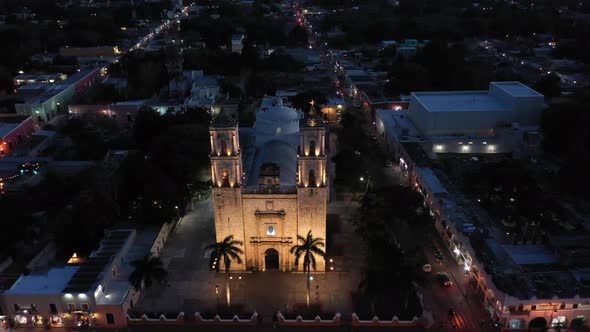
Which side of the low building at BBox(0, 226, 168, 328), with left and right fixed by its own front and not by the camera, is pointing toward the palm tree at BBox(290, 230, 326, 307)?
left

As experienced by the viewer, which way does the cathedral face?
facing the viewer

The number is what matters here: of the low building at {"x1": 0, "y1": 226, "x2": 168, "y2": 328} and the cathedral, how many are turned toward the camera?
2

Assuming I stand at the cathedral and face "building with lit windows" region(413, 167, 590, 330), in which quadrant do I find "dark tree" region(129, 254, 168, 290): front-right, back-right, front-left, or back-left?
back-right

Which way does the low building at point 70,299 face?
toward the camera
